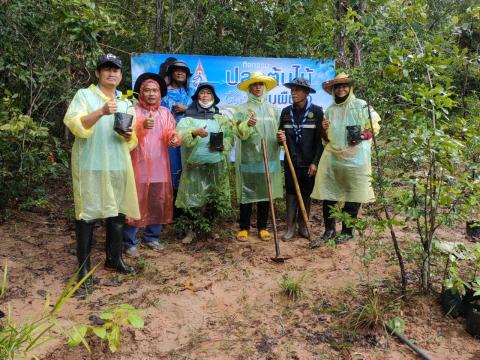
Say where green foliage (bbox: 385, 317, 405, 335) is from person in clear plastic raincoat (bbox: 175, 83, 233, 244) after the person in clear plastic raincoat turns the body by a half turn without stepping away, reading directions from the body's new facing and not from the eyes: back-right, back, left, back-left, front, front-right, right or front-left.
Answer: back-right

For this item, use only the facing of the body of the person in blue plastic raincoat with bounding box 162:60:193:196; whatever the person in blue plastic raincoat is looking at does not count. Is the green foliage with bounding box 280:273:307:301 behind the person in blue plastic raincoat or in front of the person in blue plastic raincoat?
in front

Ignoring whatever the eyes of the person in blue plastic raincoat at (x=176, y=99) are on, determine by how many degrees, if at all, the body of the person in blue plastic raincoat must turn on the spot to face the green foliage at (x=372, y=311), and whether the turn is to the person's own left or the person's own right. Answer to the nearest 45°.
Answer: approximately 45° to the person's own left

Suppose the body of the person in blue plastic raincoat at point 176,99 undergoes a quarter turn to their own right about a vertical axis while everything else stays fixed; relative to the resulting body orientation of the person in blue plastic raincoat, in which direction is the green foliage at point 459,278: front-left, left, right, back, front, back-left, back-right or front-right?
back-left

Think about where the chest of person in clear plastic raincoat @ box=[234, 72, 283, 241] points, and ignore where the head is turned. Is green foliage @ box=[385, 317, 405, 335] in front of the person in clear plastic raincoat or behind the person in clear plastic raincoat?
in front

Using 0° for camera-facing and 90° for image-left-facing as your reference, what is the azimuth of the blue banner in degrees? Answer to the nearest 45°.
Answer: approximately 0°

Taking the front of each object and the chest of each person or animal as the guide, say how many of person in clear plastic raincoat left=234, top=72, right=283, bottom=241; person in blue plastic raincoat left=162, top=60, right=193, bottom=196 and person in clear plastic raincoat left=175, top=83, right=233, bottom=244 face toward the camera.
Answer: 3
